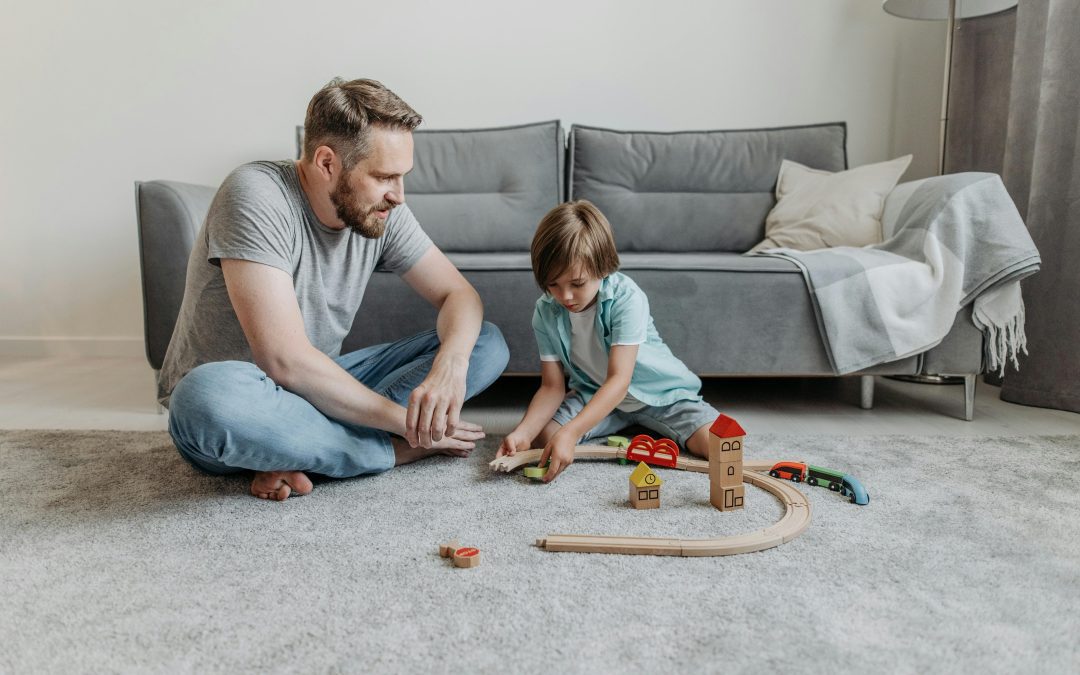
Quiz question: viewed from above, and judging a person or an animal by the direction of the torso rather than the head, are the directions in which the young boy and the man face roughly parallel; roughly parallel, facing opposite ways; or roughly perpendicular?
roughly perpendicular

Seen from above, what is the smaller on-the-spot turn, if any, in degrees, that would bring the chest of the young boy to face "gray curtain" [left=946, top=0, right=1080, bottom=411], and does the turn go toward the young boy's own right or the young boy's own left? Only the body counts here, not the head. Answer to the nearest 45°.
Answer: approximately 180°

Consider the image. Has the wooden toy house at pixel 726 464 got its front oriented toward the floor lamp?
no

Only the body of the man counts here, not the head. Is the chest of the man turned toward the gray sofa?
no

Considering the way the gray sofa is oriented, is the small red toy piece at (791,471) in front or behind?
in front

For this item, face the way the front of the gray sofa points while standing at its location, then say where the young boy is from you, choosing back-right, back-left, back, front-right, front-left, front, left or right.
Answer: front

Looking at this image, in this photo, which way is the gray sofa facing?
toward the camera

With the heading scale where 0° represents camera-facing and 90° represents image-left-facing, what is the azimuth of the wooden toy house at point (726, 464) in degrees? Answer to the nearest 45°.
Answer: approximately 315°

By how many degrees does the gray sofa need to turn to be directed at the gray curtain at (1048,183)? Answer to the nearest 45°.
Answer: approximately 45° to its left

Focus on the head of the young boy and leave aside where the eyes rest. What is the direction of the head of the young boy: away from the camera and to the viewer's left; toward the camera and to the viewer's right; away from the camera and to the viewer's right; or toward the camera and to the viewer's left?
toward the camera and to the viewer's left

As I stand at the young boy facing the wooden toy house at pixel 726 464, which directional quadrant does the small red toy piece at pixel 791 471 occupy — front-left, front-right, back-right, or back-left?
front-left

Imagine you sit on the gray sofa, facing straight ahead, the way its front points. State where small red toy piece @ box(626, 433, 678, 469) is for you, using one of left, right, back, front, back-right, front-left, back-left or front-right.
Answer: front
